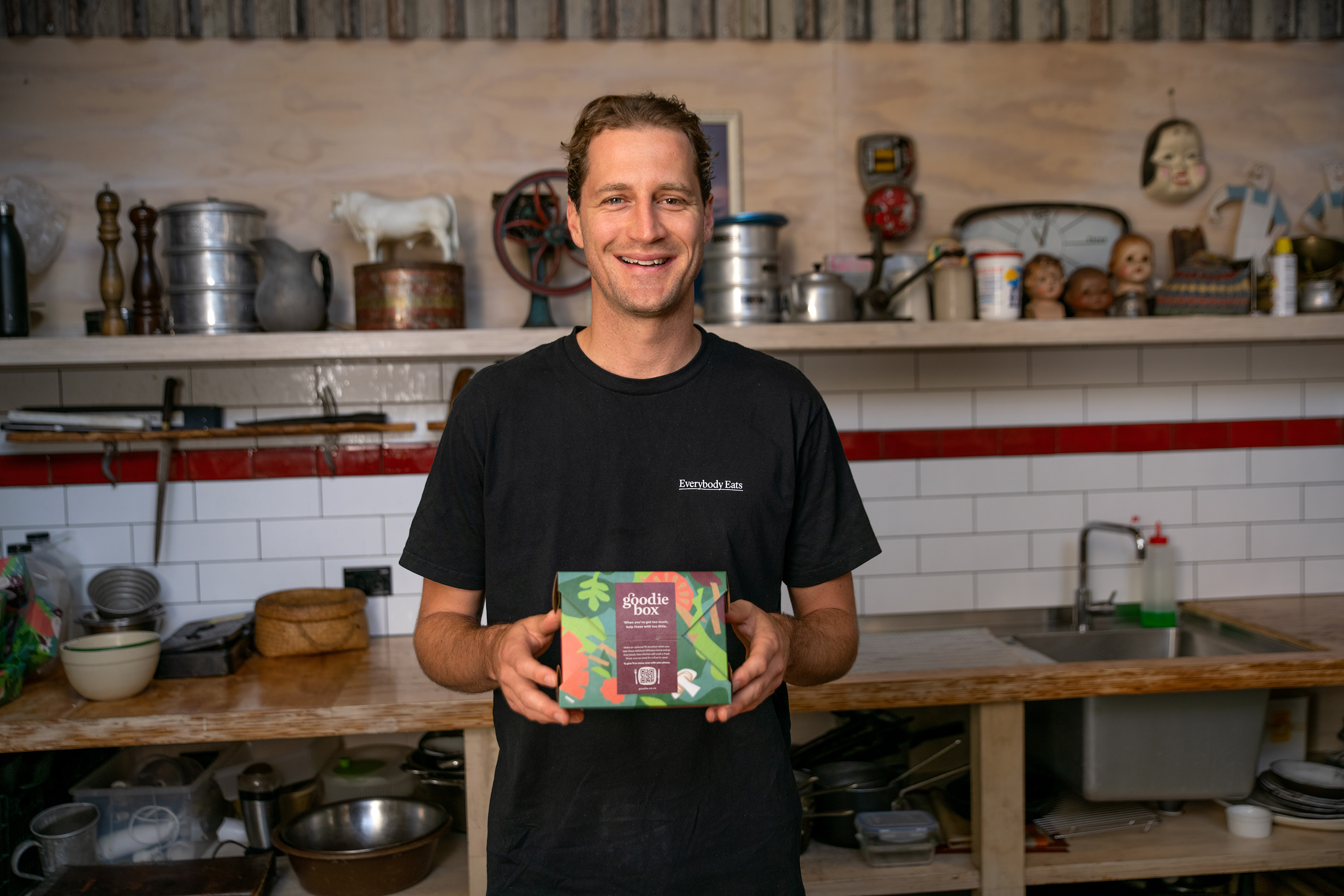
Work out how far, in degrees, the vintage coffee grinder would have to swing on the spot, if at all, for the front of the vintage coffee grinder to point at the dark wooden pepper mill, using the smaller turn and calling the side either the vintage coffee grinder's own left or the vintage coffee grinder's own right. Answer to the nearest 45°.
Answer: approximately 90° to the vintage coffee grinder's own right

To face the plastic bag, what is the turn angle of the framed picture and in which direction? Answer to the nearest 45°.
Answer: approximately 90° to its right

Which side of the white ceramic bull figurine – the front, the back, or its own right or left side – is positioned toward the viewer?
left

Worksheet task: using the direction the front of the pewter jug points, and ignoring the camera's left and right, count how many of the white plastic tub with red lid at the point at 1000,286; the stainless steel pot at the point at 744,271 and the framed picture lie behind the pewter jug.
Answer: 3

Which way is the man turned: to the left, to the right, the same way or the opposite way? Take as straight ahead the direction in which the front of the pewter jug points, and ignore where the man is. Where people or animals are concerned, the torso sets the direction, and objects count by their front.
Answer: to the left

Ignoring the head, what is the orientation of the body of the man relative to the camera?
toward the camera

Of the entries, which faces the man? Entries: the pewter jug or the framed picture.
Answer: the framed picture

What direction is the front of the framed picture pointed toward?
toward the camera

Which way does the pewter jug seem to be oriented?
to the viewer's left

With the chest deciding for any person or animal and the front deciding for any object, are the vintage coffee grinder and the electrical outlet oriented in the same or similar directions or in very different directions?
same or similar directions

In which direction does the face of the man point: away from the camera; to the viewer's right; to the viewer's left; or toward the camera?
toward the camera

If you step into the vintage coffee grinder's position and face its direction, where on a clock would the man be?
The man is roughly at 12 o'clock from the vintage coffee grinder.

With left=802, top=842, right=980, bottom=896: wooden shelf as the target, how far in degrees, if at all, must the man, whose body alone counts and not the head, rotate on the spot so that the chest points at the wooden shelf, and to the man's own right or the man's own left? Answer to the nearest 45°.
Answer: approximately 135° to the man's own left

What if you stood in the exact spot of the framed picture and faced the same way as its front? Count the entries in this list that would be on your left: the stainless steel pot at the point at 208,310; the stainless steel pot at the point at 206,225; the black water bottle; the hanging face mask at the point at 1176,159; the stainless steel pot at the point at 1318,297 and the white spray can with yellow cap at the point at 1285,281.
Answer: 3
